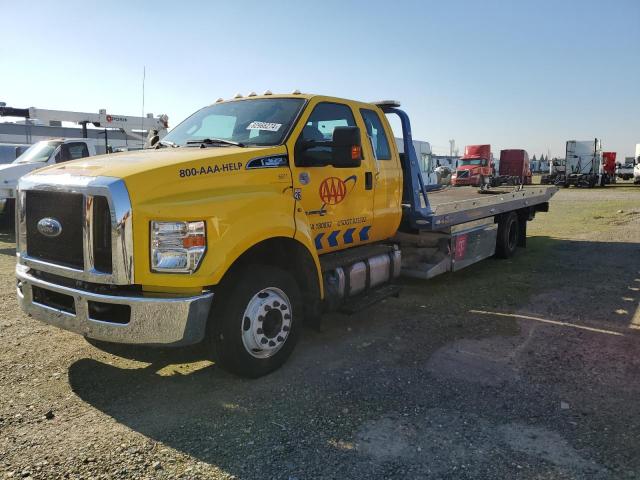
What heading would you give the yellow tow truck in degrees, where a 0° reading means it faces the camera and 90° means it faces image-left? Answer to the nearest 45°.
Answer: approximately 45°

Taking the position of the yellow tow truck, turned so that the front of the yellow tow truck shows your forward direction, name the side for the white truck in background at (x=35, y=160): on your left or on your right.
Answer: on your right

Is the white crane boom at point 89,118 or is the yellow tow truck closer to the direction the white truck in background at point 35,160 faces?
the yellow tow truck

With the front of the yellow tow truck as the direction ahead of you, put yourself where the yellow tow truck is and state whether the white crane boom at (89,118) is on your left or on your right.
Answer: on your right

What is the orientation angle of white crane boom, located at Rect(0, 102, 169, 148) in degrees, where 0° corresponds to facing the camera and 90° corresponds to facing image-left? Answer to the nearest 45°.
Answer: approximately 90°

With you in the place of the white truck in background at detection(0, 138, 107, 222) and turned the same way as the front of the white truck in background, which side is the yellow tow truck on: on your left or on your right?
on your left

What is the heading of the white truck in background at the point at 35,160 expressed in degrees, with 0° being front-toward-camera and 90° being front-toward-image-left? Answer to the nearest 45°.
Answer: approximately 45°
